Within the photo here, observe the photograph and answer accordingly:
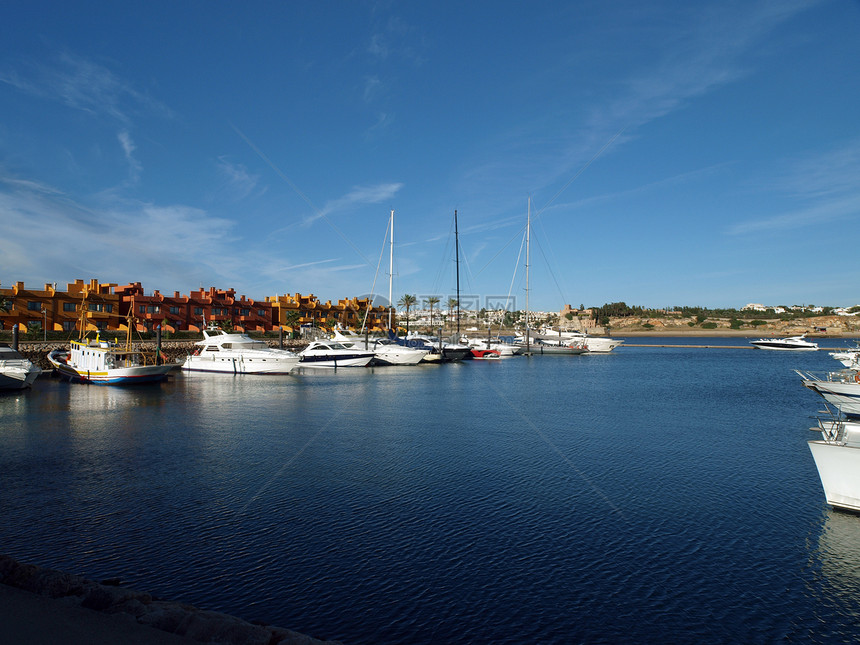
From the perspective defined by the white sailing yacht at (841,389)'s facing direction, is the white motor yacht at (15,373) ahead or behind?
ahead

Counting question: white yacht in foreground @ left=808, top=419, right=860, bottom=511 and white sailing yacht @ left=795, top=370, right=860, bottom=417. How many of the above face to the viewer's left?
2

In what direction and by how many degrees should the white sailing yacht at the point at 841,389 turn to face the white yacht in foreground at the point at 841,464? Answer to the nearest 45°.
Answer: approximately 90° to its left

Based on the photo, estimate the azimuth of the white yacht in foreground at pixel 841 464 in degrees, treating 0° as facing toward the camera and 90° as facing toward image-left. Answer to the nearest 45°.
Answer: approximately 90°

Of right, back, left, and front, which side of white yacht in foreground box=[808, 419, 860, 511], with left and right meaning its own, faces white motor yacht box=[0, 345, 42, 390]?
front

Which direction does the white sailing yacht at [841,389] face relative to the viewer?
to the viewer's left

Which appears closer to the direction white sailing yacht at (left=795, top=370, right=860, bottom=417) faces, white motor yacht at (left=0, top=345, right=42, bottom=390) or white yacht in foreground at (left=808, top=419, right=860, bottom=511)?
the white motor yacht
